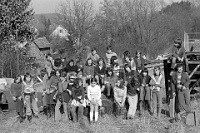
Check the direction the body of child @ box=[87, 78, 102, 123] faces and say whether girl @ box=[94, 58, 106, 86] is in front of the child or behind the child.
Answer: behind

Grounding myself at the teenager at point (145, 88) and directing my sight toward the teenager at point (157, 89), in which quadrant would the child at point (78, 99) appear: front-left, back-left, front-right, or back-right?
back-right

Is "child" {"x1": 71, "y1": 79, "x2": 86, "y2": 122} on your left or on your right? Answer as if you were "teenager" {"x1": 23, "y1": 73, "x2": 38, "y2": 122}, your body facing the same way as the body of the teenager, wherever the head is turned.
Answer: on your left

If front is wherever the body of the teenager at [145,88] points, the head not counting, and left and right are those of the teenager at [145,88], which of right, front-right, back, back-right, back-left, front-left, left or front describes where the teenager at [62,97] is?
right

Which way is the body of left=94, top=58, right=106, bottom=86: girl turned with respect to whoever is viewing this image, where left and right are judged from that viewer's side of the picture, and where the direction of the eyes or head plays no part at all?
facing the viewer

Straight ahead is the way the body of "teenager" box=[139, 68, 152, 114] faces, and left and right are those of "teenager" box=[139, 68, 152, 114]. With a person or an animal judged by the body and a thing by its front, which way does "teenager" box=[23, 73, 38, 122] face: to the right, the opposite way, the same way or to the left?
the same way

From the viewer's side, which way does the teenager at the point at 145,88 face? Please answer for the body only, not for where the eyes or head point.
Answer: toward the camera

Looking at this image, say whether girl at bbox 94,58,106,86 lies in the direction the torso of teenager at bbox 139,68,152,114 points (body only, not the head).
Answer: no

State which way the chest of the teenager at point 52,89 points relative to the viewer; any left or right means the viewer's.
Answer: facing the viewer and to the right of the viewer

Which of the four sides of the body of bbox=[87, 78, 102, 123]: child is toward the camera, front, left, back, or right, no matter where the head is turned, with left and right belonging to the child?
front

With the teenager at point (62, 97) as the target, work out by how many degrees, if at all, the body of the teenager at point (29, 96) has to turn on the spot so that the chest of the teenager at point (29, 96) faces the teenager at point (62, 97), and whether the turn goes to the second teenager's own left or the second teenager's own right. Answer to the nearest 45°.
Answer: approximately 45° to the second teenager's own left

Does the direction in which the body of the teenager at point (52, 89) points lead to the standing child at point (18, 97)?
no

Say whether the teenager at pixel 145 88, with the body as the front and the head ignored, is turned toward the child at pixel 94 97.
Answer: no

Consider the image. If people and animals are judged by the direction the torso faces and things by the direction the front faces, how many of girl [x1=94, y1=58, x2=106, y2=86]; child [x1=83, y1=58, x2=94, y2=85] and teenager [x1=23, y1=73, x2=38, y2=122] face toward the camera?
3
